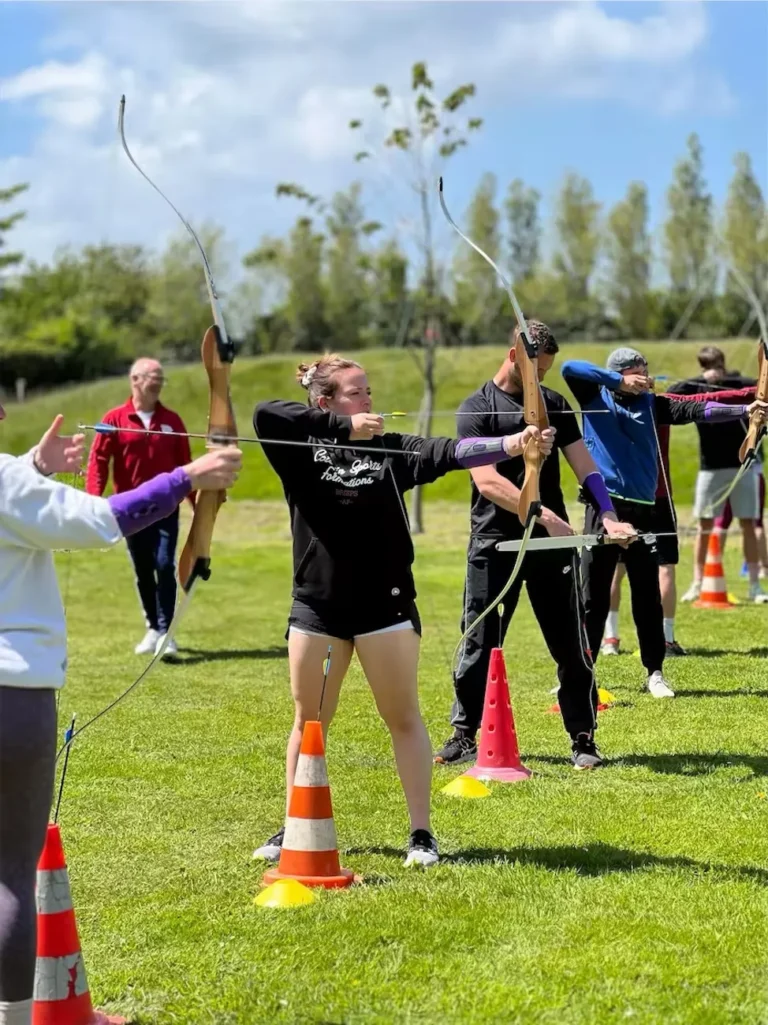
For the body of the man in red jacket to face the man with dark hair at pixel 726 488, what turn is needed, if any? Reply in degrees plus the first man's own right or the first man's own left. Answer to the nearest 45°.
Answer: approximately 90° to the first man's own left

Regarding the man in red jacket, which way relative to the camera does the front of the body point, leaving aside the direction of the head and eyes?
toward the camera

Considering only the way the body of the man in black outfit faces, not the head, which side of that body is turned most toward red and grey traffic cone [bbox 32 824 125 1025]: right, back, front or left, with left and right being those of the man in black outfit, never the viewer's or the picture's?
front

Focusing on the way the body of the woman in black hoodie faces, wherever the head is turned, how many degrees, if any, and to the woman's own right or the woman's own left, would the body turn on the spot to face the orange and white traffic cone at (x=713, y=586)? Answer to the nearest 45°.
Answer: approximately 180°

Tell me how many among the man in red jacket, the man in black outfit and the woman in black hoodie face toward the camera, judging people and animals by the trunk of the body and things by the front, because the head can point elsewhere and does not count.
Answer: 3

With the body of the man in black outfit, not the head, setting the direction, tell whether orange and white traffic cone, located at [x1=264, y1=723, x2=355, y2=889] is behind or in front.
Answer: in front

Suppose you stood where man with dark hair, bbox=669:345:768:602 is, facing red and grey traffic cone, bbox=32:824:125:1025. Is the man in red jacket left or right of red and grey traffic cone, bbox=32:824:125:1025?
right

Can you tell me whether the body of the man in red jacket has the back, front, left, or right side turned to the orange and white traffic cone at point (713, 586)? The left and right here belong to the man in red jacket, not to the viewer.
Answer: left

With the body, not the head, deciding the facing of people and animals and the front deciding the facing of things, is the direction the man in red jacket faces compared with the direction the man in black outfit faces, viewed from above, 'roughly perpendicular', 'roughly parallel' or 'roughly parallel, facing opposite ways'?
roughly parallel

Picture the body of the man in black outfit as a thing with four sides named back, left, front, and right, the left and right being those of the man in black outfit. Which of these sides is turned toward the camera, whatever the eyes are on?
front

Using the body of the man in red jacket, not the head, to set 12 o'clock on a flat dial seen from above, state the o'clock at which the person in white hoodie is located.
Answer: The person in white hoodie is roughly at 12 o'clock from the man in red jacket.

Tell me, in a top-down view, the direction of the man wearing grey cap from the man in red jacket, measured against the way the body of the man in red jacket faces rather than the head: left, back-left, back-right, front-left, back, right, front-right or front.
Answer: front-left

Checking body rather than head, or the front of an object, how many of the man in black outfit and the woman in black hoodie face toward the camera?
2

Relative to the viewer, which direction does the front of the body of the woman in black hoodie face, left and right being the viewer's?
facing the viewer
